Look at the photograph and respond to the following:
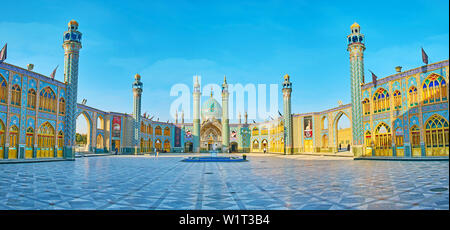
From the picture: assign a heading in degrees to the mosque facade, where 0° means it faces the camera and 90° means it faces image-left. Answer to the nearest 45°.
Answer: approximately 0°

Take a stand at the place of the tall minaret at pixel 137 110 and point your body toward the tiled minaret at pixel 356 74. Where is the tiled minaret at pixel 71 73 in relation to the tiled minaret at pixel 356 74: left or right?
right
